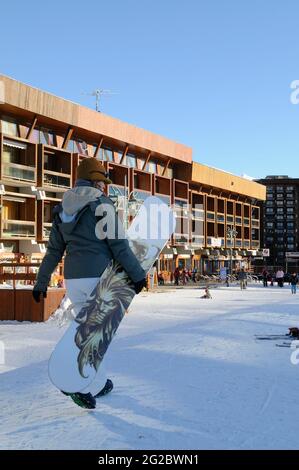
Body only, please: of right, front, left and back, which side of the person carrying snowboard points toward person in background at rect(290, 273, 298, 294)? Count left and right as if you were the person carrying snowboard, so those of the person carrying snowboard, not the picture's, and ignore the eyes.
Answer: front

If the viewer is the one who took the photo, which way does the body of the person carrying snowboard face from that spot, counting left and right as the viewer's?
facing away from the viewer and to the right of the viewer

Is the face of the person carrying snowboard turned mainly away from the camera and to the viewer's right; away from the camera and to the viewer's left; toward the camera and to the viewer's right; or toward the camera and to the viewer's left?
away from the camera and to the viewer's right
